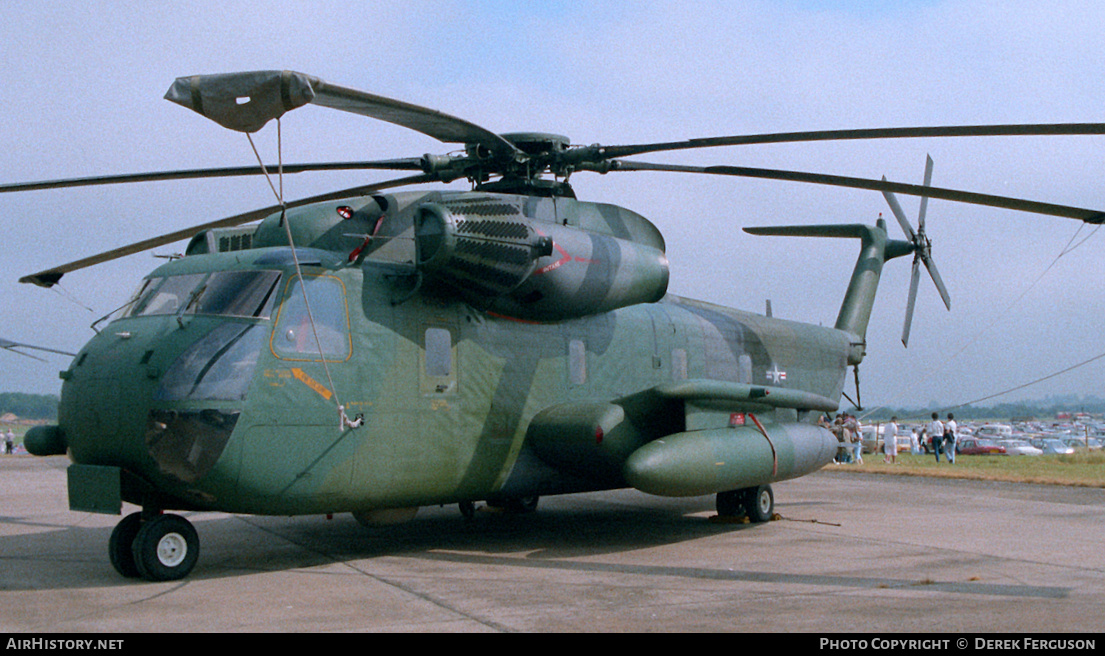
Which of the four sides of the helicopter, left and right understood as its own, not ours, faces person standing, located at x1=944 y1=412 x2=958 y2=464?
back

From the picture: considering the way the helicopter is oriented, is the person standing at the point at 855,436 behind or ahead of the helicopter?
behind

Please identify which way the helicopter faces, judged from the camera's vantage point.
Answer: facing the viewer and to the left of the viewer
